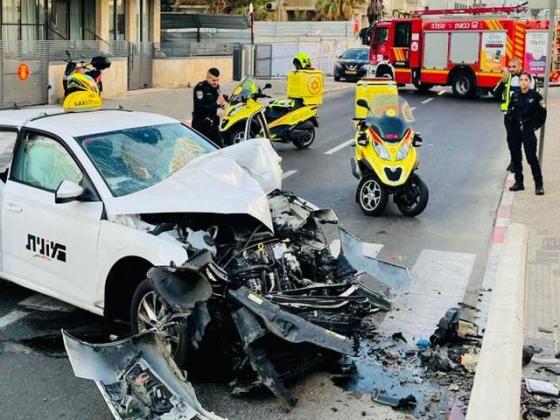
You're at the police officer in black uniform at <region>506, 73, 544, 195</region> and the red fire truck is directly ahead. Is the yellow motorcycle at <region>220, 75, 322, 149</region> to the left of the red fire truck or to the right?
left

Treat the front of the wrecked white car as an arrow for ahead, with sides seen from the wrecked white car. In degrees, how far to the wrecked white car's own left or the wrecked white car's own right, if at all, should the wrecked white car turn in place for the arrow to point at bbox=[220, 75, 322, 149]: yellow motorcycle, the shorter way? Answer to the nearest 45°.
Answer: approximately 135° to the wrecked white car's own left

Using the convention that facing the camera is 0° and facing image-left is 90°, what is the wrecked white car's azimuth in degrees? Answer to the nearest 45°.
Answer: approximately 315°

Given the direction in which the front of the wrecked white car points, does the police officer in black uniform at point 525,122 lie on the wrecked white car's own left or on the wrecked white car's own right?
on the wrecked white car's own left

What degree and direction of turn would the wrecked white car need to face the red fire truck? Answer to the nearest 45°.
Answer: approximately 135° to its left

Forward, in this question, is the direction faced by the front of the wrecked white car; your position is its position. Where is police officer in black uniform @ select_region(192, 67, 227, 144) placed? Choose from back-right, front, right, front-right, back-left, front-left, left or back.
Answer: back-left

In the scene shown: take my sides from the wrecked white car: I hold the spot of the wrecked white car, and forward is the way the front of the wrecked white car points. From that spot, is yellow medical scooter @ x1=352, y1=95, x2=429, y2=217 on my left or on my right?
on my left
